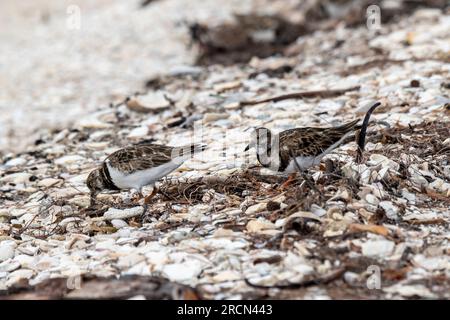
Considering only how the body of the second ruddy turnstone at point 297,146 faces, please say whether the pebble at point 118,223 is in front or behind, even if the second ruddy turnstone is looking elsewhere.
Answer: in front

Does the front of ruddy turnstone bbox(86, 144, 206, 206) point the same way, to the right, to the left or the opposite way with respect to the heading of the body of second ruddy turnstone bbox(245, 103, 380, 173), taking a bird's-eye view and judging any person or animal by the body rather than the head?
the same way

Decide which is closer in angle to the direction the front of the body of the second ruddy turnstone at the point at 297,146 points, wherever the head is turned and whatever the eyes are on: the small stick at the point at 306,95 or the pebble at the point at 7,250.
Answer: the pebble

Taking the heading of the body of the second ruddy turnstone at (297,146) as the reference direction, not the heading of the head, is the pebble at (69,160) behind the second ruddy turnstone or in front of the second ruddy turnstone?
in front

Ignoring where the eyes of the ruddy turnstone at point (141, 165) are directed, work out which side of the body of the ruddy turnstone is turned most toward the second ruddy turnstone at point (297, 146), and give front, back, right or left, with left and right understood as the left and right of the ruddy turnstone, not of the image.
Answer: back

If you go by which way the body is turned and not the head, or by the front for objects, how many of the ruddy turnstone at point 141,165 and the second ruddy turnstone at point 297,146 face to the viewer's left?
2

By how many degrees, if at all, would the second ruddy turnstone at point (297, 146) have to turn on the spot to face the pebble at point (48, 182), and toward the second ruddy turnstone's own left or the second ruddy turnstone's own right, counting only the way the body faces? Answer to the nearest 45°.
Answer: approximately 45° to the second ruddy turnstone's own right

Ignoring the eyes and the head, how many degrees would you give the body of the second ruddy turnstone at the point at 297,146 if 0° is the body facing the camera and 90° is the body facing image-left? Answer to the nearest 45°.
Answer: approximately 90°

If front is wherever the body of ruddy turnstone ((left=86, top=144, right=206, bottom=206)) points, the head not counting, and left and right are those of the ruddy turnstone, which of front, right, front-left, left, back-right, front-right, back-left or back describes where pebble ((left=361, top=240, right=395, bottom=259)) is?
back-left

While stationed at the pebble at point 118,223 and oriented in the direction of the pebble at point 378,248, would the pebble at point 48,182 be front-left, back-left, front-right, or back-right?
back-left

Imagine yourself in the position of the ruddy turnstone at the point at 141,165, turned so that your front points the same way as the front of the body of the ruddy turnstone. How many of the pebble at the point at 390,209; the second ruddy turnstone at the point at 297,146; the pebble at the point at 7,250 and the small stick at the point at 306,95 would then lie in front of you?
1

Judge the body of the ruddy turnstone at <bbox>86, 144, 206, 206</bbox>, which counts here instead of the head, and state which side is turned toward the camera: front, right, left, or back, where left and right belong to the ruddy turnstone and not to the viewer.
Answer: left

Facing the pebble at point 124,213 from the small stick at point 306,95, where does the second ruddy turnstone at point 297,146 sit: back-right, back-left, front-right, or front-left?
front-left
